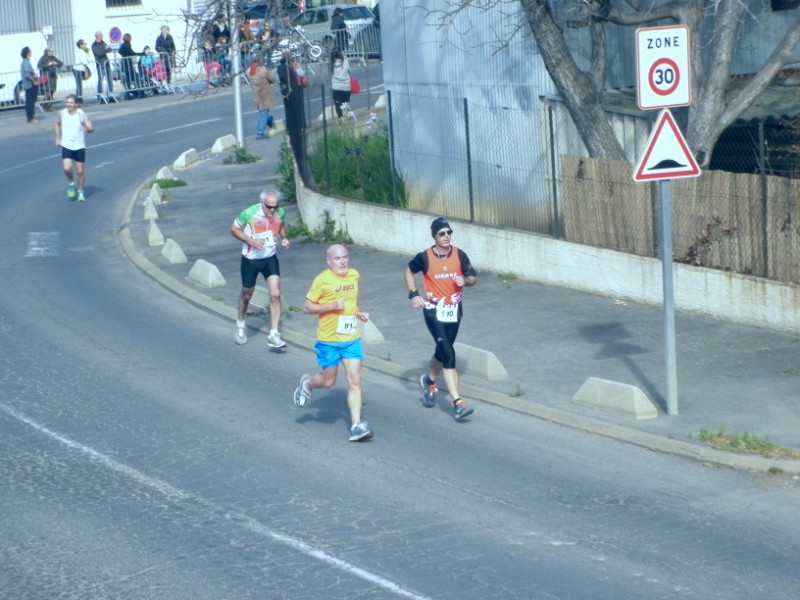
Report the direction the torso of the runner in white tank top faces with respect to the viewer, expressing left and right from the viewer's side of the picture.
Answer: facing the viewer

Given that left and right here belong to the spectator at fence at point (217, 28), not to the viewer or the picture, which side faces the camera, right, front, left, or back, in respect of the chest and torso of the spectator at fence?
front

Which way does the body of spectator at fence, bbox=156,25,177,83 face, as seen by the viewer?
toward the camera

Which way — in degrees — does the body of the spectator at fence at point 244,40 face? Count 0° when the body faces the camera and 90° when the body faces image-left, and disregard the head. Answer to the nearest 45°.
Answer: approximately 0°

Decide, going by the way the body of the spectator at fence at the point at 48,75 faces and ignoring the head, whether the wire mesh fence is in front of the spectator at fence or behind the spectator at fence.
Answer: in front

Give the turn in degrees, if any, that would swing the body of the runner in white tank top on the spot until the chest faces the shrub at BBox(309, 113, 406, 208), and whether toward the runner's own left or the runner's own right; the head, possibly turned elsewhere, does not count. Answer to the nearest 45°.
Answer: approximately 45° to the runner's own left

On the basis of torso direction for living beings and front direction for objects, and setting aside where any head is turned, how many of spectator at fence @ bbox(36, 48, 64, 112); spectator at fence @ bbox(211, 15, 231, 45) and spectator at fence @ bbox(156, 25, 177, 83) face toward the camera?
3

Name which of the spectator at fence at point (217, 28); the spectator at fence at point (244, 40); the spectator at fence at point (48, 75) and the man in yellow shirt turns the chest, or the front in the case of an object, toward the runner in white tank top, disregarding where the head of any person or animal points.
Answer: the spectator at fence at point (48, 75)

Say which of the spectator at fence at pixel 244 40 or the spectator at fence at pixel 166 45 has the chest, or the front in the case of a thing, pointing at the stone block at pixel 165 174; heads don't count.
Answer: the spectator at fence at pixel 166 45

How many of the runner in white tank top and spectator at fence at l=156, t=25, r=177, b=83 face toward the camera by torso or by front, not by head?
2

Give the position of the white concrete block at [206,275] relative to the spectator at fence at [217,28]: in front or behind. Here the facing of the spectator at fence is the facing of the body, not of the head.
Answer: in front

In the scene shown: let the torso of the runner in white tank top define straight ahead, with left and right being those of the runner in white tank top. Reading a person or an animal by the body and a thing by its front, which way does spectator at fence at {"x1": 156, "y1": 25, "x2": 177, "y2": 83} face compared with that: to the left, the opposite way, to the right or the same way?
the same way

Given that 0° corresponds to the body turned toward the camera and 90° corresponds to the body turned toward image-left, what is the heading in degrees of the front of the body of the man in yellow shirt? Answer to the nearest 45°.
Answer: approximately 315°
